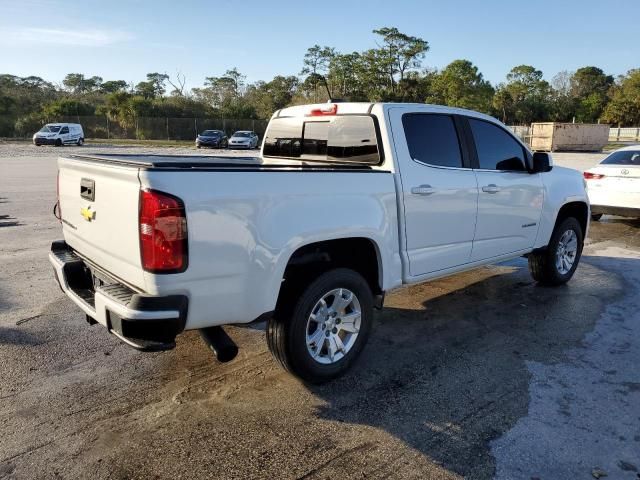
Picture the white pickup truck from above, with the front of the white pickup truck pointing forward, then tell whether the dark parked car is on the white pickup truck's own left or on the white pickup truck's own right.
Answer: on the white pickup truck's own left

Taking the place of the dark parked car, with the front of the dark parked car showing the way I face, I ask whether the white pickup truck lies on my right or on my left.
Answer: on my left

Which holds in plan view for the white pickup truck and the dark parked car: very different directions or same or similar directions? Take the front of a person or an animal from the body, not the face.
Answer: very different directions

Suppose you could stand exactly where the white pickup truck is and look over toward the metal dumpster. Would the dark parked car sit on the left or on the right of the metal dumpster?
left

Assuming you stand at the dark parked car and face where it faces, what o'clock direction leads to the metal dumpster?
The metal dumpster is roughly at 8 o'clock from the dark parked car.

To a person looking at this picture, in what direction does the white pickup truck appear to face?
facing away from the viewer and to the right of the viewer

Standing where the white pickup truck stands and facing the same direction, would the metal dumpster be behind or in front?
in front

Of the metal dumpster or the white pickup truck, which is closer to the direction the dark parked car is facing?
the white pickup truck

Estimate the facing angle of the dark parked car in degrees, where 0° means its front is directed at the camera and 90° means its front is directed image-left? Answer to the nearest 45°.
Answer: approximately 45°
